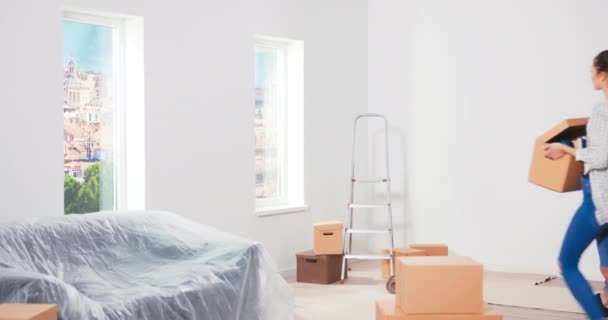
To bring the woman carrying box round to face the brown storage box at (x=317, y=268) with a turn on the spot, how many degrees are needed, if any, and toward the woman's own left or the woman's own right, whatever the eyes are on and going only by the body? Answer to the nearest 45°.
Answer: approximately 45° to the woman's own right

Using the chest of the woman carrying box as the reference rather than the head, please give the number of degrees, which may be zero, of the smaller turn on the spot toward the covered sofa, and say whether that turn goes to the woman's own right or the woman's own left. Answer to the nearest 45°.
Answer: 0° — they already face it

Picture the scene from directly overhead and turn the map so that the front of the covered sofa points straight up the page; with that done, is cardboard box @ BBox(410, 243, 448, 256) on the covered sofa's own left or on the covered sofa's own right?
on the covered sofa's own left

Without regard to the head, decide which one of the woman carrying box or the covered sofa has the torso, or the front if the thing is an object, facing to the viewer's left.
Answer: the woman carrying box

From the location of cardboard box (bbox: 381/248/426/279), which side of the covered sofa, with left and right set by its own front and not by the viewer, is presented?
left

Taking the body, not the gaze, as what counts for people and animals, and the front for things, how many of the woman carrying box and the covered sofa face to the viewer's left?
1

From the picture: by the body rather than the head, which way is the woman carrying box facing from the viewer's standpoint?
to the viewer's left

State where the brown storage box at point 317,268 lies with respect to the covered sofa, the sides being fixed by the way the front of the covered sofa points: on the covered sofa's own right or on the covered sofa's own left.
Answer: on the covered sofa's own left

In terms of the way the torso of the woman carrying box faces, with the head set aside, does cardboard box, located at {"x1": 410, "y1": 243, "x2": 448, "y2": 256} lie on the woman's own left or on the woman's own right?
on the woman's own right

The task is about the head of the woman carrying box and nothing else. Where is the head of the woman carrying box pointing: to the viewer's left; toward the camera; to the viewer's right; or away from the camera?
to the viewer's left
